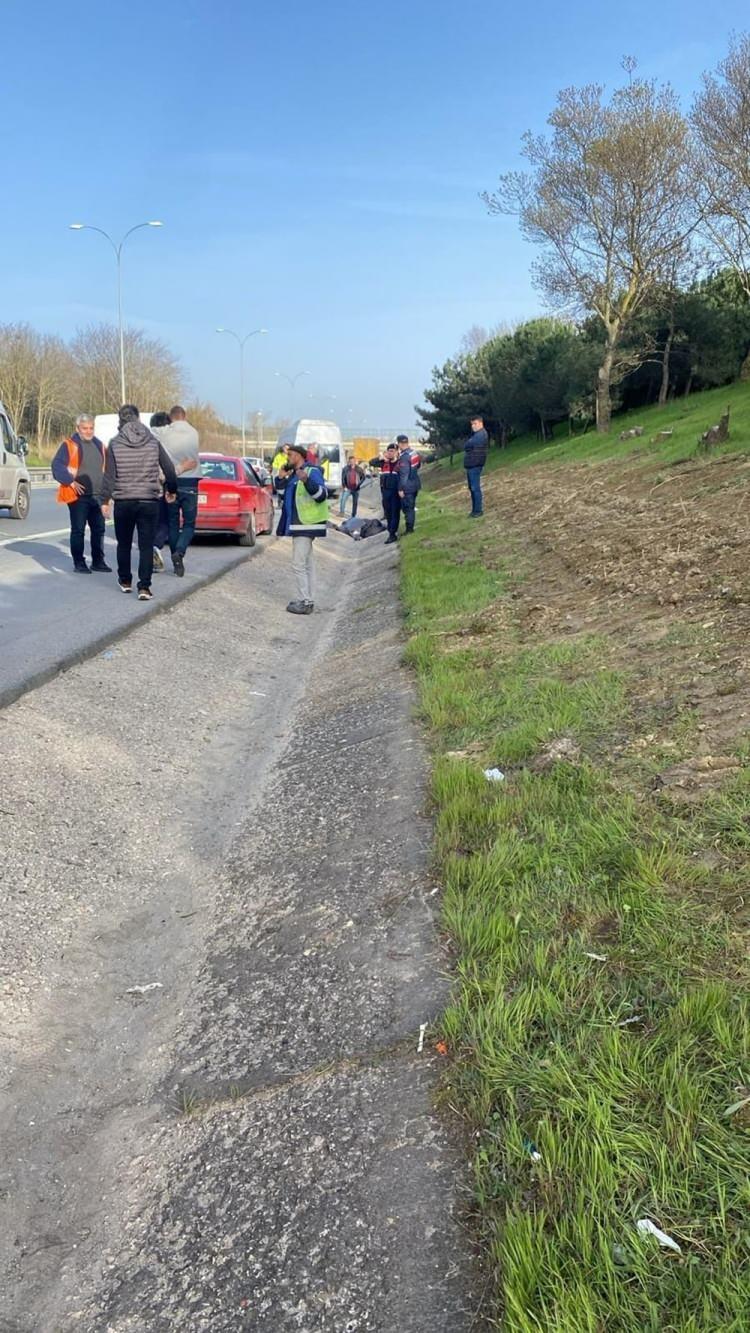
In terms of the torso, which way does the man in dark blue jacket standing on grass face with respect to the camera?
to the viewer's left

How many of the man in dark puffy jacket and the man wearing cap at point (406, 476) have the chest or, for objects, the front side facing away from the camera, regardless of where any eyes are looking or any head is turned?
1

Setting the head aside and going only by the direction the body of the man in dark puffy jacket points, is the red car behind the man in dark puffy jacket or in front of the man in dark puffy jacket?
in front

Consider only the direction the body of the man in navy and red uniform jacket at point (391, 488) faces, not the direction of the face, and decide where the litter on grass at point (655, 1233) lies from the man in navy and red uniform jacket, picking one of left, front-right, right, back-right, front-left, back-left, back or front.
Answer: front-left

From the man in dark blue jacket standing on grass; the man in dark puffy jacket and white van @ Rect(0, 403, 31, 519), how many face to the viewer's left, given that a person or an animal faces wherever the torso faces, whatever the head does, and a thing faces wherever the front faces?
1

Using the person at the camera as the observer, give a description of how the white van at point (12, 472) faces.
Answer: facing away from the viewer and to the right of the viewer

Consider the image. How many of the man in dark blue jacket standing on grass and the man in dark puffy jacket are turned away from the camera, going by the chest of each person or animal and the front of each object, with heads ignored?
1

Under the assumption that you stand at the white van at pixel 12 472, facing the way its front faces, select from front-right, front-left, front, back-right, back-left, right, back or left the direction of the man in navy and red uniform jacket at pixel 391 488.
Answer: front-right

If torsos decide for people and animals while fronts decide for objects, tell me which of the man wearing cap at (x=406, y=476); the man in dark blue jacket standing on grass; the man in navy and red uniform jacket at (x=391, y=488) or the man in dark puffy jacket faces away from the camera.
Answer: the man in dark puffy jacket

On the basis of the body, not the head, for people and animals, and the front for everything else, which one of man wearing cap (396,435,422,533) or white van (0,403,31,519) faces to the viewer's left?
the man wearing cap

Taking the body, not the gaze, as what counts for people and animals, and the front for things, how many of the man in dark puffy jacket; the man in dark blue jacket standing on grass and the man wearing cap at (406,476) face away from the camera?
1

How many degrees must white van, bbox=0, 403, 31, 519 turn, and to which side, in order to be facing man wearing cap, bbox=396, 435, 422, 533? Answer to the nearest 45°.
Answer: approximately 45° to its right
